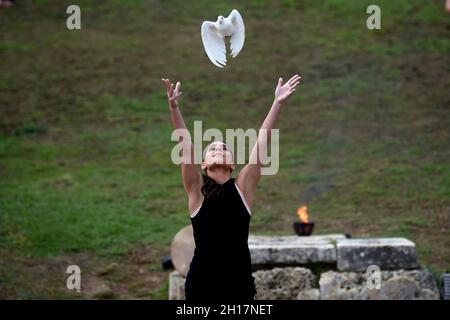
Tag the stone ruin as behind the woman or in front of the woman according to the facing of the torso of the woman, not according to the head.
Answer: behind

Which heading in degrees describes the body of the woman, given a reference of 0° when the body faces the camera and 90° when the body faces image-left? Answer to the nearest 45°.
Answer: approximately 0°
